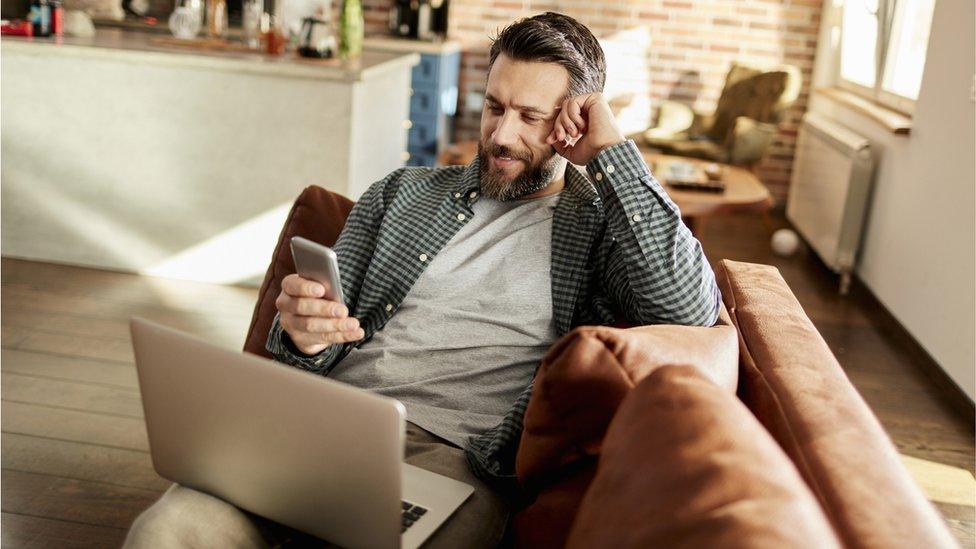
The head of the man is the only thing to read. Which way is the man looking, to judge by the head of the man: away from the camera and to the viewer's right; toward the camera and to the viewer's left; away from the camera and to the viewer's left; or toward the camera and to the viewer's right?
toward the camera and to the viewer's left

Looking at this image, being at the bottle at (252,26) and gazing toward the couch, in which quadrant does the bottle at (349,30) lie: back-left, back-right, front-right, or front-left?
front-left

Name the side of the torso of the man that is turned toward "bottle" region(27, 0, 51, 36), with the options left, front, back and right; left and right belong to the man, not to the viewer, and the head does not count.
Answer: right

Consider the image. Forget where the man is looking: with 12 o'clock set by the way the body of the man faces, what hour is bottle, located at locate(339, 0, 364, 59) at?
The bottle is roughly at 4 o'clock from the man.

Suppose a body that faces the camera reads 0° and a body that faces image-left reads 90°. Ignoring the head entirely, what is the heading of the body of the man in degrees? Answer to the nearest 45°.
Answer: approximately 45°

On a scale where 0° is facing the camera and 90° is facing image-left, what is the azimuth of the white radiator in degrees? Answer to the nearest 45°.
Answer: approximately 45°

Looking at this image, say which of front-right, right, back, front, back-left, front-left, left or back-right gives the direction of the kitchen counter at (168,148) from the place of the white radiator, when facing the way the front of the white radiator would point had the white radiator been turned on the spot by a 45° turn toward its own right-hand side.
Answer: front-left

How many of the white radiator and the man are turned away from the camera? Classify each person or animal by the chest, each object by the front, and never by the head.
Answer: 0

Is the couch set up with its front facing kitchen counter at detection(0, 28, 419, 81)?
no

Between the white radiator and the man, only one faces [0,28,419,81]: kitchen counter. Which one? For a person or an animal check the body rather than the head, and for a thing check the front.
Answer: the white radiator

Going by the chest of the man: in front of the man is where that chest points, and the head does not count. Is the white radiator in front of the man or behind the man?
behind

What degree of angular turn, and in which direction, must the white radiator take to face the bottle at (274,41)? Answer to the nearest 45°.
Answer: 0° — it already faces it
